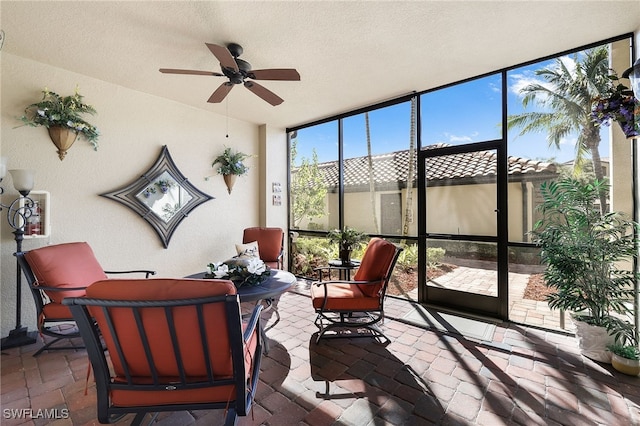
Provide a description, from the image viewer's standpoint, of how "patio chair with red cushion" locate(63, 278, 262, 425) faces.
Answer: facing away from the viewer

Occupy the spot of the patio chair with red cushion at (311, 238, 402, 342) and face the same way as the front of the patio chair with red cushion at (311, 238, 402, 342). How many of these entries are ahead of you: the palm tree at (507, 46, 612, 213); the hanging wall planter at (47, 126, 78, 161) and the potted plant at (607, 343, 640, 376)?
1

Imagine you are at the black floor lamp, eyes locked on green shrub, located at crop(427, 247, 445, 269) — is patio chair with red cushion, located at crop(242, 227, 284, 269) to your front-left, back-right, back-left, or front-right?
front-left

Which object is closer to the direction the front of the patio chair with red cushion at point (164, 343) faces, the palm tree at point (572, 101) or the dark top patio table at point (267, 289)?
the dark top patio table

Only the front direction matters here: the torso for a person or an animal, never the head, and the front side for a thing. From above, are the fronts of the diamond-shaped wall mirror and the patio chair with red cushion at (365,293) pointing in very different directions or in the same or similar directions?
very different directions

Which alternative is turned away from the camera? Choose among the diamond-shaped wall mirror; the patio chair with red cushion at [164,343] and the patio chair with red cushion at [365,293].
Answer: the patio chair with red cushion at [164,343]

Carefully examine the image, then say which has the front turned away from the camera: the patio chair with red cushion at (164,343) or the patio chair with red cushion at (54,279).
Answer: the patio chair with red cushion at (164,343)

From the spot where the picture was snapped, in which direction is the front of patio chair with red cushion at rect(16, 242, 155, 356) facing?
facing the viewer and to the right of the viewer

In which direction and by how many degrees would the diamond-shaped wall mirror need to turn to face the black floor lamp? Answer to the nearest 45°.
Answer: approximately 90° to its right

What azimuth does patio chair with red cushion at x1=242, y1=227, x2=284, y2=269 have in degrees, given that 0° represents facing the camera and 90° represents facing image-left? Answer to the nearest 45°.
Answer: approximately 45°

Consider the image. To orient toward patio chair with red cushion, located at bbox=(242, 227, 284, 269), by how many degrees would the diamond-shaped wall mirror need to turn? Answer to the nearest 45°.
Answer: approximately 45° to its left

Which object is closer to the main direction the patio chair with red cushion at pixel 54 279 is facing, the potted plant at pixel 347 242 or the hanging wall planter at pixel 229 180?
the potted plant

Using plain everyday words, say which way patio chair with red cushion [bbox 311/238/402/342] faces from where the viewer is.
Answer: facing to the left of the viewer

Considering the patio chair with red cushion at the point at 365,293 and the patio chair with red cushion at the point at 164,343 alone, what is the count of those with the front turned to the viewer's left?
1

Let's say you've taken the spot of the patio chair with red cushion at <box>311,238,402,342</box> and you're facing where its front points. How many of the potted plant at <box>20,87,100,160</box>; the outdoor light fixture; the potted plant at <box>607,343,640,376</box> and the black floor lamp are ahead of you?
2

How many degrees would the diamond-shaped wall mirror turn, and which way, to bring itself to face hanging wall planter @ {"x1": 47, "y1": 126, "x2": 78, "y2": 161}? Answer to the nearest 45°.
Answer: approximately 90° to its right
